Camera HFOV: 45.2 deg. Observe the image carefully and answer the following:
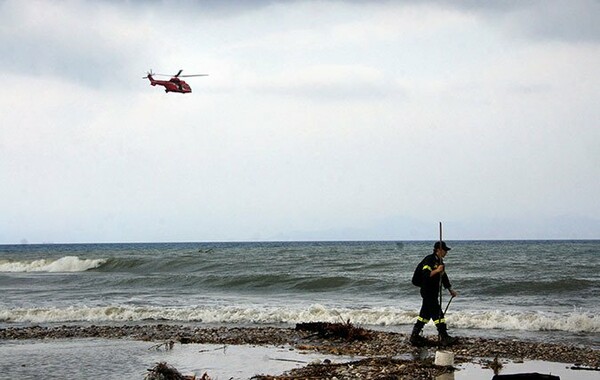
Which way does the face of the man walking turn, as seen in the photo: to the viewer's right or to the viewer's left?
to the viewer's right

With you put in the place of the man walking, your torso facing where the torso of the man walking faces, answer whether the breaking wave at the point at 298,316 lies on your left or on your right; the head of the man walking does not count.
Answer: on your left

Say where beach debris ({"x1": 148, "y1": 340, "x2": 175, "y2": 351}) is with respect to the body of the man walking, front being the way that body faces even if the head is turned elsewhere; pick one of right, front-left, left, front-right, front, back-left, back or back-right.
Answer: back

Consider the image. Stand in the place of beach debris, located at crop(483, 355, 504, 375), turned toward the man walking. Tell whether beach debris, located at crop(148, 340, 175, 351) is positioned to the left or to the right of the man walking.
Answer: left

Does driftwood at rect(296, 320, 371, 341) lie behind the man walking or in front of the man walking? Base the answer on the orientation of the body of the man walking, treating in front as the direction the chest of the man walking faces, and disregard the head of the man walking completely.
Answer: behind

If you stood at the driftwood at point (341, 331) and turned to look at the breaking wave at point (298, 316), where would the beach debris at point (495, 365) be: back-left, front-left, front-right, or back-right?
back-right

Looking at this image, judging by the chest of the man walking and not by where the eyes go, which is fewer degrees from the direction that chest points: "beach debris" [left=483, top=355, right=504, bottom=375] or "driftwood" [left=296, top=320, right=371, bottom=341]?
the beach debris

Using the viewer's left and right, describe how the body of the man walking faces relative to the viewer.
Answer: facing to the right of the viewer

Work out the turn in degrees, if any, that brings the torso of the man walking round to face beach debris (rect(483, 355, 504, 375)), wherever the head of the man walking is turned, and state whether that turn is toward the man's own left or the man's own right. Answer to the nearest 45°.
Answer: approximately 45° to the man's own right
